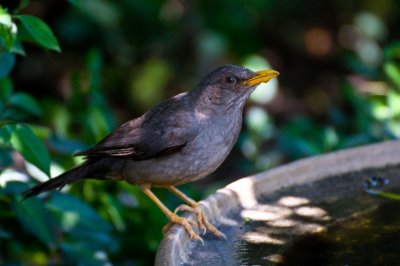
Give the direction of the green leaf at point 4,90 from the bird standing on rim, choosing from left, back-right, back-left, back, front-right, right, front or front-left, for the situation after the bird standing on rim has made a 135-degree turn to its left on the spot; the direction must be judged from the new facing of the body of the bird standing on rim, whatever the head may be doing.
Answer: front-left

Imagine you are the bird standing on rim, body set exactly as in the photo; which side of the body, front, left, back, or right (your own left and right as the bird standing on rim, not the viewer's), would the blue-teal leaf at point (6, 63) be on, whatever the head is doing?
back

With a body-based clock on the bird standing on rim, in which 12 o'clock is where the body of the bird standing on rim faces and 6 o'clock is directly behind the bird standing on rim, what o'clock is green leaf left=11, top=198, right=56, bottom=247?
The green leaf is roughly at 6 o'clock from the bird standing on rim.

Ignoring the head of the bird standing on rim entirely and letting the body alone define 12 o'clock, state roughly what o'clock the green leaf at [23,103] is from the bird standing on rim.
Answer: The green leaf is roughly at 6 o'clock from the bird standing on rim.

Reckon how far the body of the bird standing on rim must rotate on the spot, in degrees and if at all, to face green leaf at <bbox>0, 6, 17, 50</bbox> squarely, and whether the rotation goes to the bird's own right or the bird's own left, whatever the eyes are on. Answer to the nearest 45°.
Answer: approximately 135° to the bird's own left

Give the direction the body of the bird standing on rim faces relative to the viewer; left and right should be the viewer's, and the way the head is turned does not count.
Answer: facing to the right of the viewer

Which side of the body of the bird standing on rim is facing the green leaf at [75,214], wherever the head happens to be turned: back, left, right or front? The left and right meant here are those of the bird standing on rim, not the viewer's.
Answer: back
